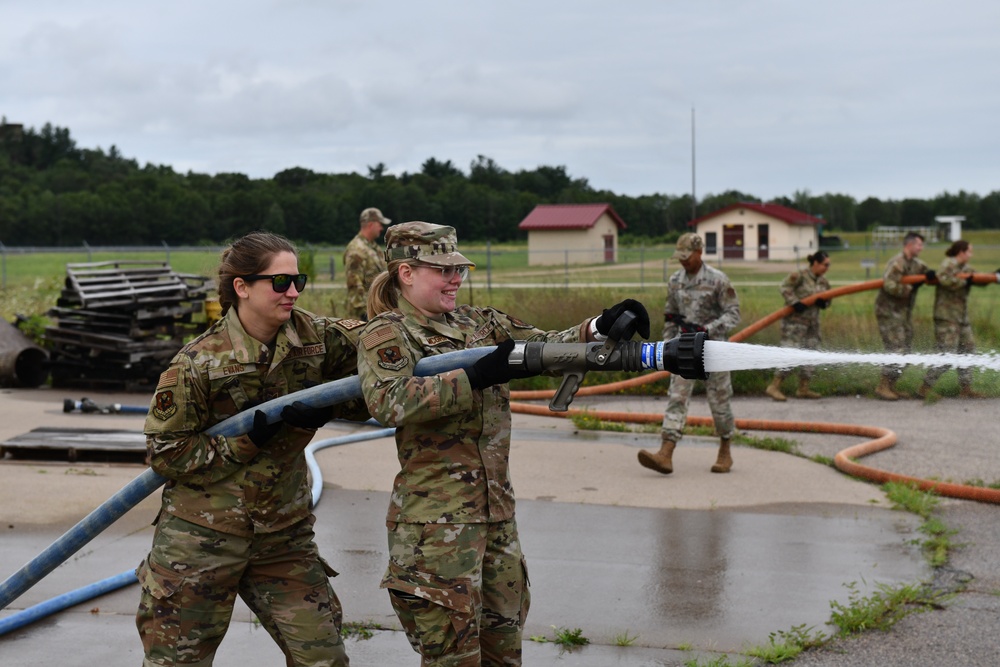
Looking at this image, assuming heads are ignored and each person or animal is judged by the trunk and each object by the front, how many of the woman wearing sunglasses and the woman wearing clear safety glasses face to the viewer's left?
0

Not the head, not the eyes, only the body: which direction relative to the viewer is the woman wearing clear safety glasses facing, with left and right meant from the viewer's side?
facing the viewer and to the right of the viewer

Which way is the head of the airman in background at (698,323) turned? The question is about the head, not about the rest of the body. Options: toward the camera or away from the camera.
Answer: toward the camera

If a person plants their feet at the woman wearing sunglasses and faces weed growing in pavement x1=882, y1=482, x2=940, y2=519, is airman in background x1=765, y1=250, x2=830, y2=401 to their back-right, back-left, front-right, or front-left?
front-left

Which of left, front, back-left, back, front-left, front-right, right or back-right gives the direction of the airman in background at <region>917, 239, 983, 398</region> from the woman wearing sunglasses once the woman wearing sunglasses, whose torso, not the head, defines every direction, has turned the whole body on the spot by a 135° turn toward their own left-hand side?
front-right

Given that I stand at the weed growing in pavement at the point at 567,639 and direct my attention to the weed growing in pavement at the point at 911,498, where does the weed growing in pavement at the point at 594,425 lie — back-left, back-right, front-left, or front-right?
front-left

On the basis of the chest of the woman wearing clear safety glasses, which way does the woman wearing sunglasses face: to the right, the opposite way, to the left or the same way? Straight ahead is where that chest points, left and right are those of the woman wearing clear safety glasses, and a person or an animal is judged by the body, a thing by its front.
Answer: the same way

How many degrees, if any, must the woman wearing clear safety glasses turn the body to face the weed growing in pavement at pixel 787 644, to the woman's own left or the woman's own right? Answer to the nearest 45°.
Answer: approximately 90° to the woman's own left

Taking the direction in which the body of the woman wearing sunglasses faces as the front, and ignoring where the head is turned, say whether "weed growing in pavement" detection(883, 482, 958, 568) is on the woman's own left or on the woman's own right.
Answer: on the woman's own left

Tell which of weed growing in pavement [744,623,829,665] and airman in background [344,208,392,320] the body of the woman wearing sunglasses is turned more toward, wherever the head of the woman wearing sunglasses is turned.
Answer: the weed growing in pavement

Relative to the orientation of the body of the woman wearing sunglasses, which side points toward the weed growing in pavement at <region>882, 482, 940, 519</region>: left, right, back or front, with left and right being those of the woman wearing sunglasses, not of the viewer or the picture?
left

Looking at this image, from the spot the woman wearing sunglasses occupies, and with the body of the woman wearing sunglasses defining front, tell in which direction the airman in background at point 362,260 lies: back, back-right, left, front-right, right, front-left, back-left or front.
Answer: back-left

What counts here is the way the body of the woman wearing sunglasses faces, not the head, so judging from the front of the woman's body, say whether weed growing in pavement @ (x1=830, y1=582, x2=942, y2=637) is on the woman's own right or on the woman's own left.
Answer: on the woman's own left

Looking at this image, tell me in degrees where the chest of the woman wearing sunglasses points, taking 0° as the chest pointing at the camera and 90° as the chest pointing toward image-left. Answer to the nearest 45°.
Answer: approximately 315°

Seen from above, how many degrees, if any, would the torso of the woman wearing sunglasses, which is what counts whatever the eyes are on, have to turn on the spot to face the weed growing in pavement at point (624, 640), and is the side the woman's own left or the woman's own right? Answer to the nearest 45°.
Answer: approximately 90° to the woman's own left

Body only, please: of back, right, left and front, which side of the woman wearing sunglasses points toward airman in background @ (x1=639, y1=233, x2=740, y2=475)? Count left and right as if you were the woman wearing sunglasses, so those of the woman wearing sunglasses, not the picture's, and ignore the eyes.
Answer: left
